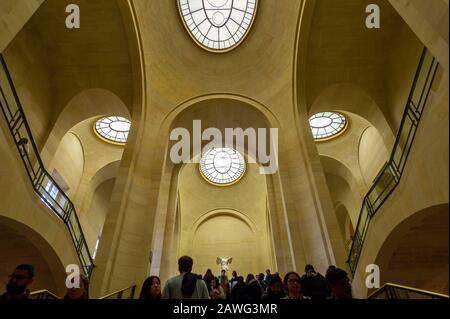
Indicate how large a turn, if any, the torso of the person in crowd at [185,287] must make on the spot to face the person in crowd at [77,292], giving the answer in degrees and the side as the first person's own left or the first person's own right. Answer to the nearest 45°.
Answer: approximately 90° to the first person's own left

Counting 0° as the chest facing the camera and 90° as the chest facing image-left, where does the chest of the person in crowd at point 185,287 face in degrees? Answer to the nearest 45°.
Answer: approximately 180°

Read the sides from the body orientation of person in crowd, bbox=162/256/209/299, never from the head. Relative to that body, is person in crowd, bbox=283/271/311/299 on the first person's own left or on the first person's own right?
on the first person's own right
